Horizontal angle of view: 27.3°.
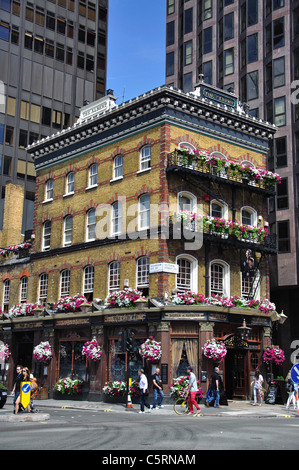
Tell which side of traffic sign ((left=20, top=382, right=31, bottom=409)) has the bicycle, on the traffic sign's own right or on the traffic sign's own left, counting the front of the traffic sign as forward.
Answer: on the traffic sign's own left

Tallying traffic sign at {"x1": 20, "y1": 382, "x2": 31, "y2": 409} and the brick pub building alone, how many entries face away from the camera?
0

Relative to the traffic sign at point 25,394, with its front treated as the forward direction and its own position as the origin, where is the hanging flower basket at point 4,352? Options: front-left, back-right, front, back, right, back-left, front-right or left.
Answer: back

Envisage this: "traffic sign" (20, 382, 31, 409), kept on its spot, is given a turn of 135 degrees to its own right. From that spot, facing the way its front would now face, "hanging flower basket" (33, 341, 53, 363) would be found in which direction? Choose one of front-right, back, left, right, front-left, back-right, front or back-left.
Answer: front-right

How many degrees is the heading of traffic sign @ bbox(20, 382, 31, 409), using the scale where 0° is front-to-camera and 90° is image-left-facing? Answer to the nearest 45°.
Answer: approximately 0°

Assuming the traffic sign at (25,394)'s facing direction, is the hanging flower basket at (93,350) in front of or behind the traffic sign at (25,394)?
behind

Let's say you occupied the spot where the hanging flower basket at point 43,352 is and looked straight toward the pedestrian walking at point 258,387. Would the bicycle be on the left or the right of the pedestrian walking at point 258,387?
right

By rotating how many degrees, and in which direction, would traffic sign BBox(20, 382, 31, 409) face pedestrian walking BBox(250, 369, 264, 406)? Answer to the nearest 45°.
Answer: approximately 135° to its left
